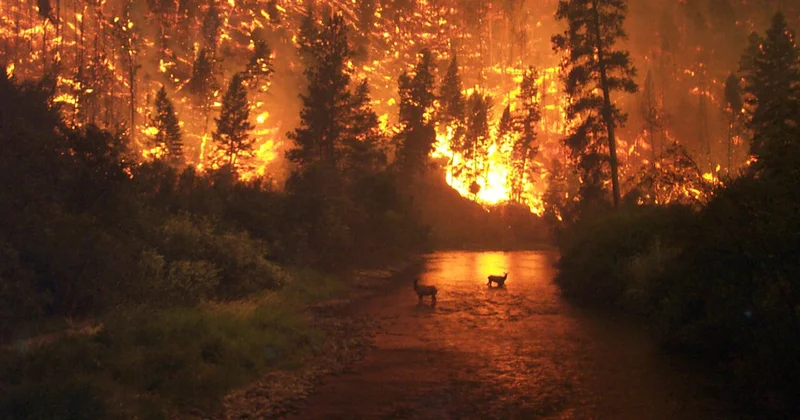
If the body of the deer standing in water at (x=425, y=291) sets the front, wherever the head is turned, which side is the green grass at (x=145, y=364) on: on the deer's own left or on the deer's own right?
on the deer's own left

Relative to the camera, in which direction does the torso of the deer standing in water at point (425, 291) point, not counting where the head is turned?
to the viewer's left

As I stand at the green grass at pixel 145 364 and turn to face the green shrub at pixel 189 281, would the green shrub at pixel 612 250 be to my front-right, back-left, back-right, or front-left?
front-right

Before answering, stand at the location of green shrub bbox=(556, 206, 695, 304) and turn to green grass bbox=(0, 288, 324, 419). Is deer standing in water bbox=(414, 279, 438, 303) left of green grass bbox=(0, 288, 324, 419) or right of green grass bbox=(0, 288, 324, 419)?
right

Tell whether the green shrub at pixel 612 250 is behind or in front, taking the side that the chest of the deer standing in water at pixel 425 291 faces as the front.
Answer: behind
